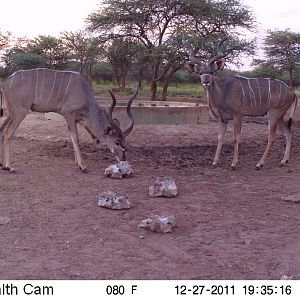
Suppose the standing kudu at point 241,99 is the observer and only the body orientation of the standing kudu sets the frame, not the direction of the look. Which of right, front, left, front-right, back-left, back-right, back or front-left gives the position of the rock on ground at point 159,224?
left

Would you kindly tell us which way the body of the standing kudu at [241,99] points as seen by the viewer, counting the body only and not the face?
to the viewer's left

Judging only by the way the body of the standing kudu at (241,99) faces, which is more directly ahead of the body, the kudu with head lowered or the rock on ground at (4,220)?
the kudu with head lowered

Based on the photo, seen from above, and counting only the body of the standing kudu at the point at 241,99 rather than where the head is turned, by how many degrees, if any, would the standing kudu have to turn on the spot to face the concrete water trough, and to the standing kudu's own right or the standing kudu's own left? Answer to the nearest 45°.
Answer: approximately 45° to the standing kudu's own right

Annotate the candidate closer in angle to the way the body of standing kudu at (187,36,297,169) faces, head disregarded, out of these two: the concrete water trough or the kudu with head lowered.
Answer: the kudu with head lowered

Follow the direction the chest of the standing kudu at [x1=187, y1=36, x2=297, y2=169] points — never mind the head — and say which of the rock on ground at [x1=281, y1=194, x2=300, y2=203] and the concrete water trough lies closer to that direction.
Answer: the concrete water trough

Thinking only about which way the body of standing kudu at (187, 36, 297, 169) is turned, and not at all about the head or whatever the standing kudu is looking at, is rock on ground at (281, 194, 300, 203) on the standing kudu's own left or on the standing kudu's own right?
on the standing kudu's own left

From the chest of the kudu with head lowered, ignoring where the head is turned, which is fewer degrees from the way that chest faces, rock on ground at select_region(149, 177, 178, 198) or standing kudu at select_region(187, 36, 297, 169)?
the standing kudu

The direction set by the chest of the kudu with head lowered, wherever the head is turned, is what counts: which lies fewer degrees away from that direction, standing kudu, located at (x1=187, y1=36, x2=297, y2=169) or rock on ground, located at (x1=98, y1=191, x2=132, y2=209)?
the standing kudu

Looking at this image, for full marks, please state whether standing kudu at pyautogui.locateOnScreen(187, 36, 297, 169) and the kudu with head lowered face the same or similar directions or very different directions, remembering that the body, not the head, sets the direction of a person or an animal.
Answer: very different directions

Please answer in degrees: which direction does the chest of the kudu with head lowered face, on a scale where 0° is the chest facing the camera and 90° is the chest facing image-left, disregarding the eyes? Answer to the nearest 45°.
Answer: approximately 270°

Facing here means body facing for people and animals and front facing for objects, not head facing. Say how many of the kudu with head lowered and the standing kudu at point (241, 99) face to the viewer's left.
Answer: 1

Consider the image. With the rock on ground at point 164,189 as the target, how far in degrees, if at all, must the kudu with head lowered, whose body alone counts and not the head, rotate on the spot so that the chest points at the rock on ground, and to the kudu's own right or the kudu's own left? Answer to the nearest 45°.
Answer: approximately 45° to the kudu's own right

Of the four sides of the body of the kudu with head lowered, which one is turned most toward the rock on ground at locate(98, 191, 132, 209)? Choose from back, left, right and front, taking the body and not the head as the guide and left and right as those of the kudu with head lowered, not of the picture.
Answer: right
